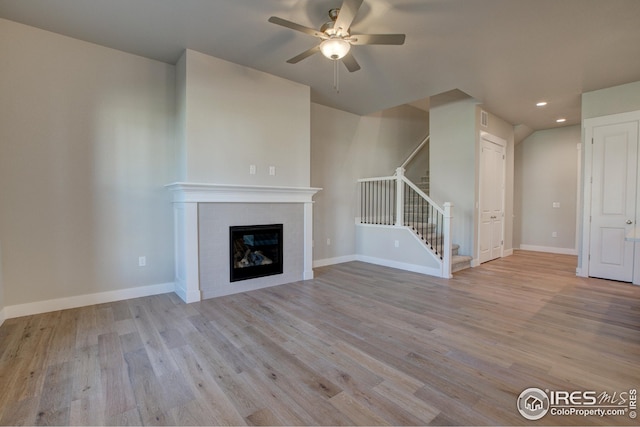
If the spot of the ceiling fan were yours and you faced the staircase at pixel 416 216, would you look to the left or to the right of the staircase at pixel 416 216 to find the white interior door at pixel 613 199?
right

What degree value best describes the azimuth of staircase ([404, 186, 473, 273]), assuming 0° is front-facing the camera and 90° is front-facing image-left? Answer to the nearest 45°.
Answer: approximately 315°

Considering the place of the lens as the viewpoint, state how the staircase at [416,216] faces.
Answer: facing the viewer and to the right of the viewer

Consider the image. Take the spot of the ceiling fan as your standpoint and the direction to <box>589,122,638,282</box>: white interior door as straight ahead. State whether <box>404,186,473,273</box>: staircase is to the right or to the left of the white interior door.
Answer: left

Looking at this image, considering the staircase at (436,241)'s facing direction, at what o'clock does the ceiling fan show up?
The ceiling fan is roughly at 2 o'clock from the staircase.

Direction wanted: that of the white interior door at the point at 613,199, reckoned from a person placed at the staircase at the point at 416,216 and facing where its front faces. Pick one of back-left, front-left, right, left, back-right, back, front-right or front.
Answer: front-left

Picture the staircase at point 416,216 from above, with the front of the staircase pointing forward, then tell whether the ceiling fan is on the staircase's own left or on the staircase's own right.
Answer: on the staircase's own right
